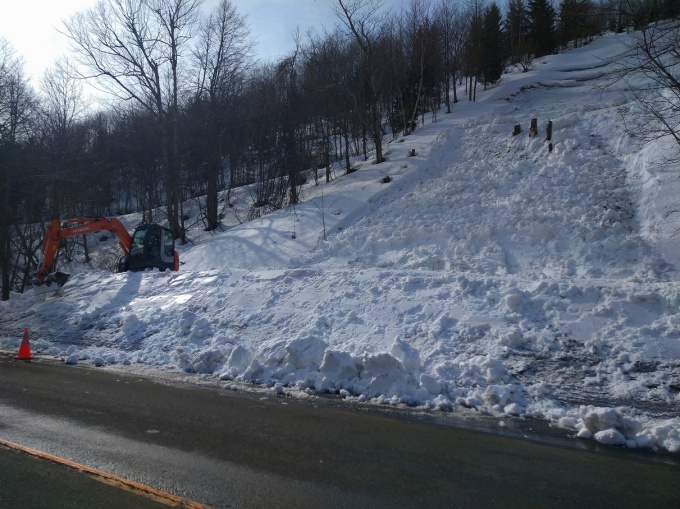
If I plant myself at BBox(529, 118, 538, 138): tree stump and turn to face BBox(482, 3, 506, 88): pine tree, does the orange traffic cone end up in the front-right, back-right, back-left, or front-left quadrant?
back-left

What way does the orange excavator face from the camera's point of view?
to the viewer's left

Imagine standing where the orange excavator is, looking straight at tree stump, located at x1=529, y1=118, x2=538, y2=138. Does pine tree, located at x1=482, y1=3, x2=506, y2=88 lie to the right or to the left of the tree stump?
left

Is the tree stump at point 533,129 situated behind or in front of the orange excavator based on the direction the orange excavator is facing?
behind
